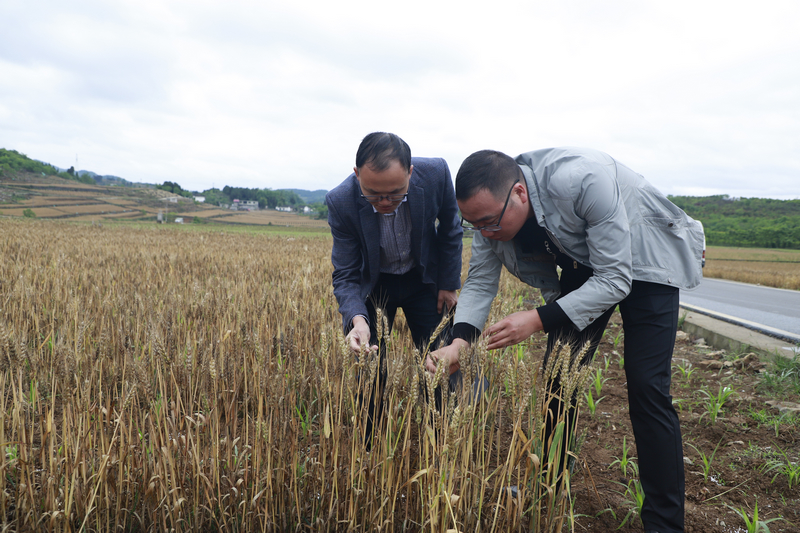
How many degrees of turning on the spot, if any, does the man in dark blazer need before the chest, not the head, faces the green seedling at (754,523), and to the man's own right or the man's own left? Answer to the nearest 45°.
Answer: approximately 45° to the man's own left

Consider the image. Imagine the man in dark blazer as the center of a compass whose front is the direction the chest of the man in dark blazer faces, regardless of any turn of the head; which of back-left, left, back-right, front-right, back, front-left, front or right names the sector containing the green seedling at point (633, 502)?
front-left

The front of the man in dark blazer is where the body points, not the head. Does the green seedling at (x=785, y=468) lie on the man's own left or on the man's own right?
on the man's own left

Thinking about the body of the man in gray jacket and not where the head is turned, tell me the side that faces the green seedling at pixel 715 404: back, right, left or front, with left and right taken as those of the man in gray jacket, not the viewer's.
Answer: back

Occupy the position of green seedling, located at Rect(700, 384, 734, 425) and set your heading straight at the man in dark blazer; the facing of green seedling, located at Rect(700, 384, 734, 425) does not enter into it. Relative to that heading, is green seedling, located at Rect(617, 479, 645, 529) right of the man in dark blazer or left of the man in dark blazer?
left

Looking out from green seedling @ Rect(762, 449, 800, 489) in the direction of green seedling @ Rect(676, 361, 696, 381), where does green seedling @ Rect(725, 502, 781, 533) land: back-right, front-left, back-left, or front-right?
back-left

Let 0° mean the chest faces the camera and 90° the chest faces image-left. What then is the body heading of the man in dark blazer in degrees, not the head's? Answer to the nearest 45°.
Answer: approximately 0°
